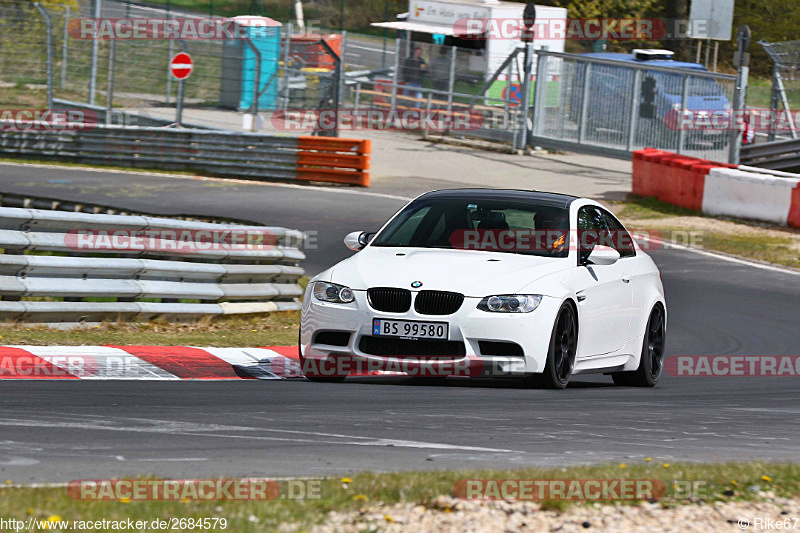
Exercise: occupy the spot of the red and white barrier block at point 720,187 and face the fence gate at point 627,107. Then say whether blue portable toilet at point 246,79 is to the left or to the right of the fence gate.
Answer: left

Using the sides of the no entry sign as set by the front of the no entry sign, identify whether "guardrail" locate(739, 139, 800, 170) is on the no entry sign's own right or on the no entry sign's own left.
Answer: on the no entry sign's own left

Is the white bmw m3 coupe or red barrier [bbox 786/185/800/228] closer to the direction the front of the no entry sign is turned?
the white bmw m3 coupe

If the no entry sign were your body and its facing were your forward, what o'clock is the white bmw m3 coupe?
The white bmw m3 coupe is roughly at 12 o'clock from the no entry sign.

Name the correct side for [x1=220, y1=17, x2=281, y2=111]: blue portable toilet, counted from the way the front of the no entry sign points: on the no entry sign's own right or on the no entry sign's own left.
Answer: on the no entry sign's own left

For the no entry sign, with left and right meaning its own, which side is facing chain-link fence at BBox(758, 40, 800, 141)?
left

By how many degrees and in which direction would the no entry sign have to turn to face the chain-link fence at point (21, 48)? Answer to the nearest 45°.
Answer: approximately 135° to its right

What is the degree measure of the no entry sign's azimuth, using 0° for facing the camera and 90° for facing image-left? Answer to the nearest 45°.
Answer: approximately 0°

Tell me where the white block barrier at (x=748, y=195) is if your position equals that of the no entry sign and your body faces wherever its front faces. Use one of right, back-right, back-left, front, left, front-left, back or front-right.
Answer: front-left

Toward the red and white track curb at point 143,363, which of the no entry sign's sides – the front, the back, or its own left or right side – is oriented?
front

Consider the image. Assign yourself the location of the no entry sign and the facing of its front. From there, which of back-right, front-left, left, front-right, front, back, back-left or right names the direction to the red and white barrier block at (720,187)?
front-left

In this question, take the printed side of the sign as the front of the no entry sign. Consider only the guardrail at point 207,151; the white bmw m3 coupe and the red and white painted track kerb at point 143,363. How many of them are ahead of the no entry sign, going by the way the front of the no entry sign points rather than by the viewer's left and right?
3

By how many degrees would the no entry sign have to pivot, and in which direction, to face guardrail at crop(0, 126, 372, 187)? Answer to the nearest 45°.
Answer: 0° — it already faces it

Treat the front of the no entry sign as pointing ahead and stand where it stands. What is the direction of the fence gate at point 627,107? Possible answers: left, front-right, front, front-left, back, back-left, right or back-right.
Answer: left
